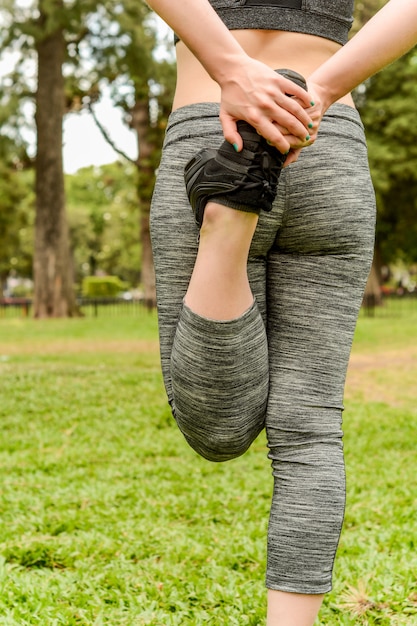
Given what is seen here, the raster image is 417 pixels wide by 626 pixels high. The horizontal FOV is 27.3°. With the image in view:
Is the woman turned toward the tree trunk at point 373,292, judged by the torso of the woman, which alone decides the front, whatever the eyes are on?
yes

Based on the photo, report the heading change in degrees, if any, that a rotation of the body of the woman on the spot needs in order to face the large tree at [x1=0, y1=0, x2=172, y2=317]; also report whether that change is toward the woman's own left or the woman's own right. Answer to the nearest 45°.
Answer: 0° — they already face it

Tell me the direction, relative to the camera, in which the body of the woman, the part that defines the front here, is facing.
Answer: away from the camera

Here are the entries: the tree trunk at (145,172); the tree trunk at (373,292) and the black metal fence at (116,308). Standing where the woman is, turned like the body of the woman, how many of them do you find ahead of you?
3

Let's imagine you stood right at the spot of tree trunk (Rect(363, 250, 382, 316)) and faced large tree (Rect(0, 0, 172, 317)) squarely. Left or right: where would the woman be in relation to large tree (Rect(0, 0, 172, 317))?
left
